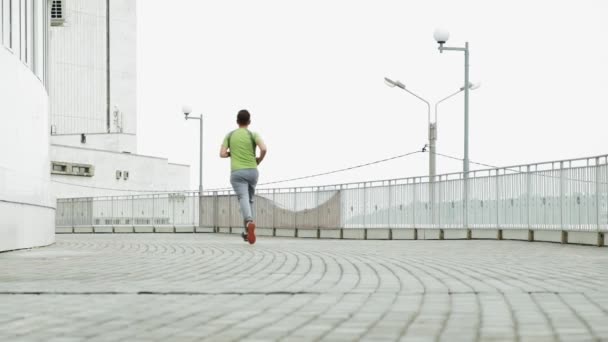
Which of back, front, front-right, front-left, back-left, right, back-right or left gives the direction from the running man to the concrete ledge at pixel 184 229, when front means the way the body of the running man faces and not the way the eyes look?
front

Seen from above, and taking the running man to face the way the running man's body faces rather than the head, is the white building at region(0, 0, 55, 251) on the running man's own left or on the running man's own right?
on the running man's own left

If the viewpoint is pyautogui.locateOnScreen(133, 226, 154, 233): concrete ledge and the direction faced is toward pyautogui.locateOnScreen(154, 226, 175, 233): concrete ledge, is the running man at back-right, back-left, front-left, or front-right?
front-right

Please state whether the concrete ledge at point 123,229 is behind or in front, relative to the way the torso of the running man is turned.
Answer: in front

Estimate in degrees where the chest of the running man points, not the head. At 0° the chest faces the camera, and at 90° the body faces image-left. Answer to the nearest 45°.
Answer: approximately 180°

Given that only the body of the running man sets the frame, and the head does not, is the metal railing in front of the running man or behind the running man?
in front

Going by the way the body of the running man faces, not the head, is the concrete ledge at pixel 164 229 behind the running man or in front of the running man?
in front

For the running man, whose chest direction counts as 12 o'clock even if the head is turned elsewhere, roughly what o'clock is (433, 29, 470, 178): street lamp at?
The street lamp is roughly at 1 o'clock from the running man.

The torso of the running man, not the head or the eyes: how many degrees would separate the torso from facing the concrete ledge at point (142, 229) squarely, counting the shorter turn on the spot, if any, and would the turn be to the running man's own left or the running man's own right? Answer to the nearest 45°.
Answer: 0° — they already face it
